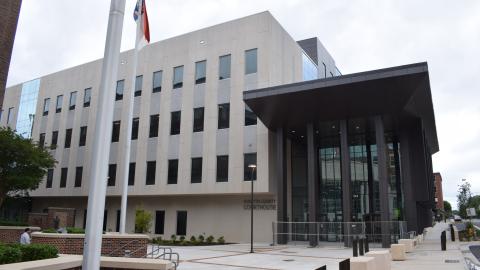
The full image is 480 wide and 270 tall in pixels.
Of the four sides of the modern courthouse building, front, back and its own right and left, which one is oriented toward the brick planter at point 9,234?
front

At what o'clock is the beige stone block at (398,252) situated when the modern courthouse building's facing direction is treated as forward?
The beige stone block is roughly at 10 o'clock from the modern courthouse building.

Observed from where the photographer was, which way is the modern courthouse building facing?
facing the viewer and to the left of the viewer

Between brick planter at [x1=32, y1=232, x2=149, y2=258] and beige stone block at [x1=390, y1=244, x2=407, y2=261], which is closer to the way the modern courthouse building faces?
the brick planter

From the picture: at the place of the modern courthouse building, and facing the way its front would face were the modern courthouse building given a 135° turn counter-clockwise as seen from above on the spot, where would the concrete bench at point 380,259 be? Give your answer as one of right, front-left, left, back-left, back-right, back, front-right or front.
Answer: right

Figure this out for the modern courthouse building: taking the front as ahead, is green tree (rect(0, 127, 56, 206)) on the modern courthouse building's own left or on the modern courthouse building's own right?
on the modern courthouse building's own right

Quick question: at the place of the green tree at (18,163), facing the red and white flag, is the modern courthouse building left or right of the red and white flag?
left

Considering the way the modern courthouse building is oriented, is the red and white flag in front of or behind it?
in front

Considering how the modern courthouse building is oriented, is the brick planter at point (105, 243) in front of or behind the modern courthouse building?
in front
